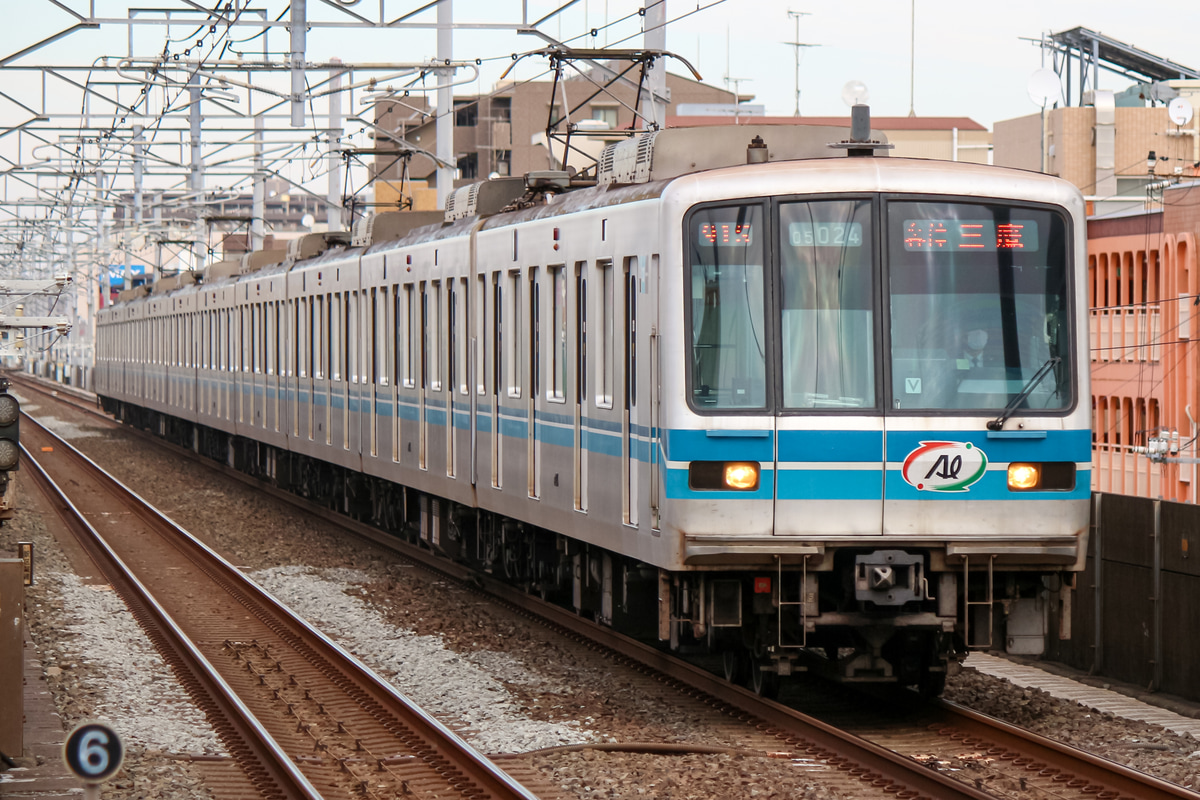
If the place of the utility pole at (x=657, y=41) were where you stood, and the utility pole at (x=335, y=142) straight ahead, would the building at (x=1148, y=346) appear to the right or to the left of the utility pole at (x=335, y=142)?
right

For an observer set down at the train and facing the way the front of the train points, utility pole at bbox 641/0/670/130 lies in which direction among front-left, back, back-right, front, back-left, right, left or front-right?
back

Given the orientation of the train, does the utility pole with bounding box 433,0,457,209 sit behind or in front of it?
behind

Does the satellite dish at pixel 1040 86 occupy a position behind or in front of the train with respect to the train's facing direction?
behind

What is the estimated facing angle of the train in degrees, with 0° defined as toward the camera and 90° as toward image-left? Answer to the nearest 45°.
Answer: approximately 0°

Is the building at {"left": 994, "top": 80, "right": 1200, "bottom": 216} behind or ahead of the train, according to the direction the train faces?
behind
